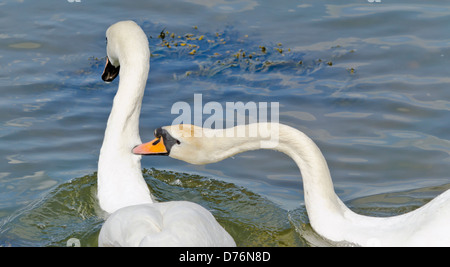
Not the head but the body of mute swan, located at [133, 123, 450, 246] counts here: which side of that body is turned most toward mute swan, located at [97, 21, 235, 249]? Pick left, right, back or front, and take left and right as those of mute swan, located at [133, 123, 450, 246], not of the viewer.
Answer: front

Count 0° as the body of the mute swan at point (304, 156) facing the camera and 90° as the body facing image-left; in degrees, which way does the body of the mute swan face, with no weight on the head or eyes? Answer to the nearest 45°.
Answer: approximately 90°

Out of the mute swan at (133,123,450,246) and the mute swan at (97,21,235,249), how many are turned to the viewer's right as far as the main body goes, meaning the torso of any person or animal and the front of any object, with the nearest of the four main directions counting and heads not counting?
0

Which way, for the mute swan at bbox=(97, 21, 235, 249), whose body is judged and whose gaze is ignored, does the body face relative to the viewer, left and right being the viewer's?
facing away from the viewer and to the left of the viewer
